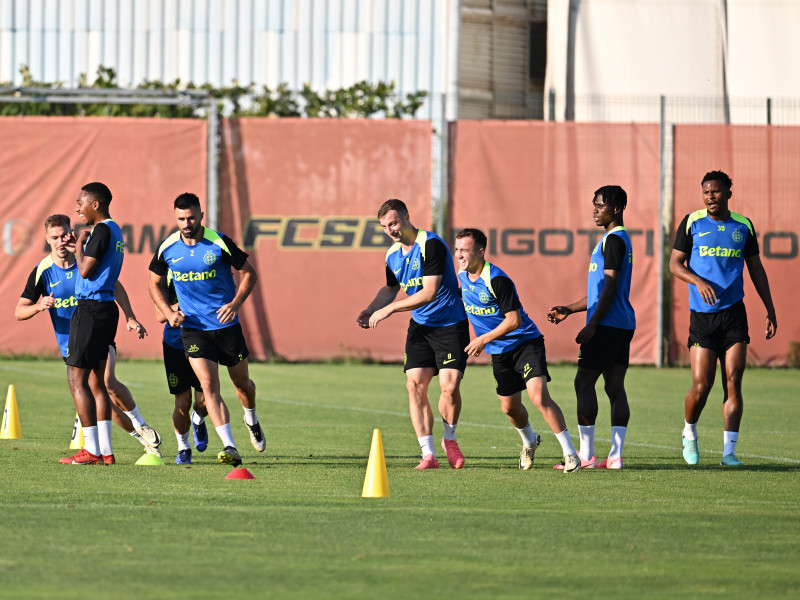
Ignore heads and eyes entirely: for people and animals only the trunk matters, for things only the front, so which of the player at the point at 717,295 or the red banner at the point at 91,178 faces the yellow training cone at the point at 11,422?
the red banner

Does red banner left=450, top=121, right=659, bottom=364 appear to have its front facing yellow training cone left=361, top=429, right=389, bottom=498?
yes

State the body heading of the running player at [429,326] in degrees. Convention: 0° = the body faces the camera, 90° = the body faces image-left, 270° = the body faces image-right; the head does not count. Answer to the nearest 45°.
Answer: approximately 45°

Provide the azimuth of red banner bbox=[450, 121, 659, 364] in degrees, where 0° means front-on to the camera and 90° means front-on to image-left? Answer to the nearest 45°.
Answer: approximately 0°

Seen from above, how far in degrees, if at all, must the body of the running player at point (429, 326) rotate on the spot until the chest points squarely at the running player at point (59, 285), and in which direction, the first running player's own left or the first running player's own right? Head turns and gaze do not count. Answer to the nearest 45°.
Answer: approximately 45° to the first running player's own right

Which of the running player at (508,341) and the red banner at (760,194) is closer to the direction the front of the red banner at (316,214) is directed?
the running player

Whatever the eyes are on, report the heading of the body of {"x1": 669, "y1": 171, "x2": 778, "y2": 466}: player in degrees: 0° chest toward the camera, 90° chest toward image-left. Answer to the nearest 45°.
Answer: approximately 0°

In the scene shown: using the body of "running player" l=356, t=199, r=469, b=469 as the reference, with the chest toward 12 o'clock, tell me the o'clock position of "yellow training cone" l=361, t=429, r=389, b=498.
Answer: The yellow training cone is roughly at 11 o'clock from the running player.

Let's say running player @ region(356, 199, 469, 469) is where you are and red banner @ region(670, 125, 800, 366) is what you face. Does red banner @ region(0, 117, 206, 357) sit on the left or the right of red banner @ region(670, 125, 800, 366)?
left

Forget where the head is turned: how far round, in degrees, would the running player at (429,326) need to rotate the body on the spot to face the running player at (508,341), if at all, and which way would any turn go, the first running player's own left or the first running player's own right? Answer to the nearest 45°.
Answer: approximately 90° to the first running player's own left

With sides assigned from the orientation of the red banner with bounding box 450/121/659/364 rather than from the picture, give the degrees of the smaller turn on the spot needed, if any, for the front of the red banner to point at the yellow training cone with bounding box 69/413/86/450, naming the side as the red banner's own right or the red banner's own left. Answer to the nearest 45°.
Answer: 0° — it already faces it
